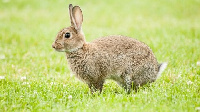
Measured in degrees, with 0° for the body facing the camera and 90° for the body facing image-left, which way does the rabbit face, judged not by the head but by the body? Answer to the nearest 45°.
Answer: approximately 90°
